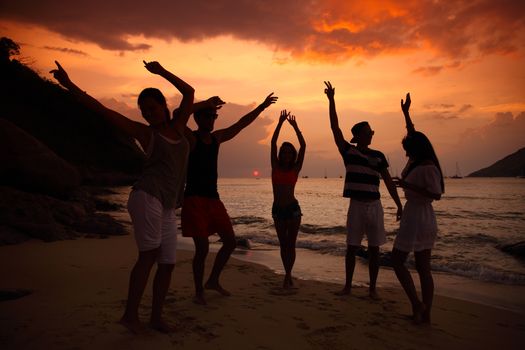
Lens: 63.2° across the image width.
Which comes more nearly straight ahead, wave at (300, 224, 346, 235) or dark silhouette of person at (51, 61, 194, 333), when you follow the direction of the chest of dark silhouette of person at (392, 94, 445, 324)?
the dark silhouette of person

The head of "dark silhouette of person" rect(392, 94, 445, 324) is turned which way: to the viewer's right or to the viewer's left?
to the viewer's left

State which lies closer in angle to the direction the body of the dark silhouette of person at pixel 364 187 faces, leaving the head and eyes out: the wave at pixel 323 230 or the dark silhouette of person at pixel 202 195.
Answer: the dark silhouette of person

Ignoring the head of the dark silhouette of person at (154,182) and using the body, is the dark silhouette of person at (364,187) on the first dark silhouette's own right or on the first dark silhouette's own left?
on the first dark silhouette's own left

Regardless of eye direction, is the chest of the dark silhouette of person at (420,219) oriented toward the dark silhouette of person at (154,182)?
yes

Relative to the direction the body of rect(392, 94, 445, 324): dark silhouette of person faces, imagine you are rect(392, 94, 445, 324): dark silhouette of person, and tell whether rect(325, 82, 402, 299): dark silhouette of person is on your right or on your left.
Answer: on your right

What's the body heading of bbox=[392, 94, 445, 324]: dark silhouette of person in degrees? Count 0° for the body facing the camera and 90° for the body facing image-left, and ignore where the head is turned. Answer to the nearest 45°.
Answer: approximately 45°

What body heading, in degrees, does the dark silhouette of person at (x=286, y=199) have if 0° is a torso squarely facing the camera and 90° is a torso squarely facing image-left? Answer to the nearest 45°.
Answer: approximately 0°

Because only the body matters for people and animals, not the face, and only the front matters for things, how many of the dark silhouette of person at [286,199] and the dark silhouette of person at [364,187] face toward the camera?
2

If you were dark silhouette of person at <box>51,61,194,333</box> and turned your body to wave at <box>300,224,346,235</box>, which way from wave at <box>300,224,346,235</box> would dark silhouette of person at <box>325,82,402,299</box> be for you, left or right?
right
